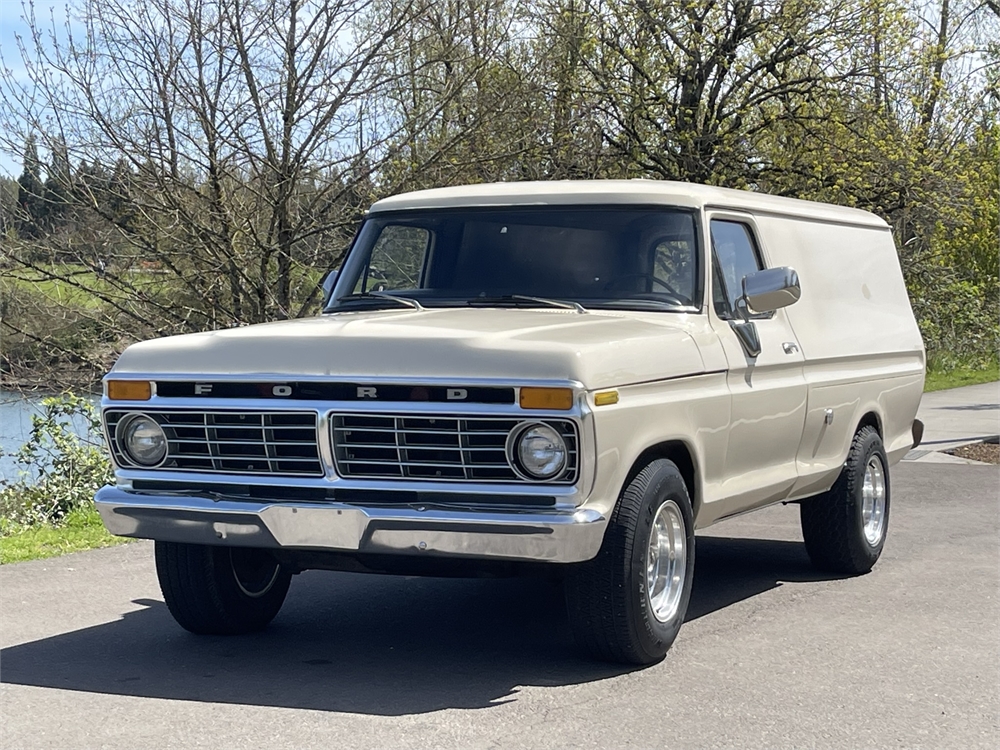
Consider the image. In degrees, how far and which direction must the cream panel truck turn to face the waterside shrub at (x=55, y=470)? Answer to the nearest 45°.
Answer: approximately 90° to its right
